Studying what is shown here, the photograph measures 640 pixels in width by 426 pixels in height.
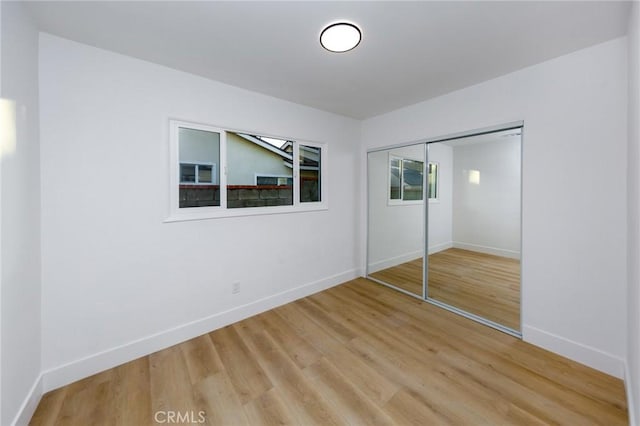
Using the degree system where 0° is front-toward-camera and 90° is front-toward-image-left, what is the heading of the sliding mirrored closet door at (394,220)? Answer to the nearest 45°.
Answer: approximately 45°

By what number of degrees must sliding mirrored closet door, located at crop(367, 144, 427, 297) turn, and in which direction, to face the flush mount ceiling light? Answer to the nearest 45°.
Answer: approximately 45° to its left

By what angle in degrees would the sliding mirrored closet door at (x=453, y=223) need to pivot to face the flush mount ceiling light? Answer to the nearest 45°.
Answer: approximately 45° to its left

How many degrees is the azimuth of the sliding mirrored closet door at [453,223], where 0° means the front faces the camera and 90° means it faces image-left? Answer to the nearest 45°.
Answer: approximately 45°

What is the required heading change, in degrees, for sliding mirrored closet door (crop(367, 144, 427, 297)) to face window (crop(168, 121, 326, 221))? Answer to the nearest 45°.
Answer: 0° — it already faces it
